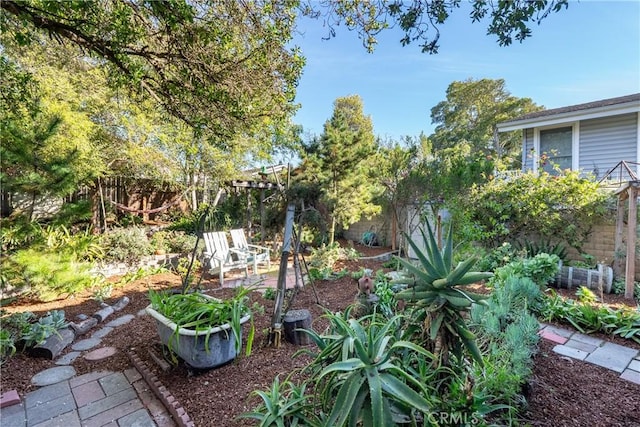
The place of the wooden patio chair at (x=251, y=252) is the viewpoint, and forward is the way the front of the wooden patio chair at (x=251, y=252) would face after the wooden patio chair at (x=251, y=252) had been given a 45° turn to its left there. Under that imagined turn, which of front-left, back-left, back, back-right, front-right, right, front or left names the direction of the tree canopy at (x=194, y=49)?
right

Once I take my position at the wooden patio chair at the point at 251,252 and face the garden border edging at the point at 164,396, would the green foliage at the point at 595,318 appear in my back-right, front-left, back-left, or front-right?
front-left

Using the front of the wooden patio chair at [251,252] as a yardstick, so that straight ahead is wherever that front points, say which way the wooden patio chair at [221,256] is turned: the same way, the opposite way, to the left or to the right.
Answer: the same way
